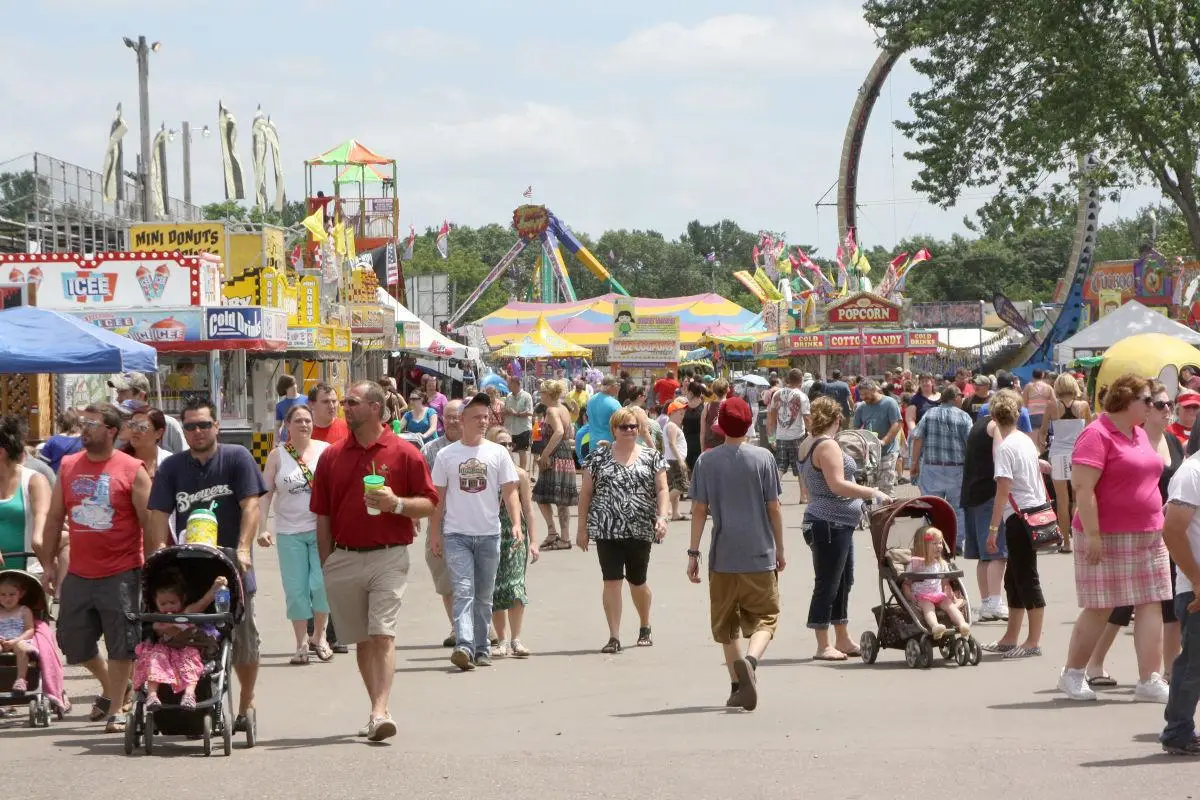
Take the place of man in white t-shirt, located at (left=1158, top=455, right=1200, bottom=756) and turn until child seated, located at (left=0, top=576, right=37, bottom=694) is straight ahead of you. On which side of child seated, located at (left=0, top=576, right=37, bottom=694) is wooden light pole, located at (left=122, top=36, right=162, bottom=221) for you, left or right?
right

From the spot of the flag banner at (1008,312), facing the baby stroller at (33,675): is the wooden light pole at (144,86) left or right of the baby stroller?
right

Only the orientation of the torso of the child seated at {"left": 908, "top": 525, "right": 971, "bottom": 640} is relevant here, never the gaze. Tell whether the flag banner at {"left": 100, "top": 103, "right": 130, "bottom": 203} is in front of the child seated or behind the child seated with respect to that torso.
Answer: behind

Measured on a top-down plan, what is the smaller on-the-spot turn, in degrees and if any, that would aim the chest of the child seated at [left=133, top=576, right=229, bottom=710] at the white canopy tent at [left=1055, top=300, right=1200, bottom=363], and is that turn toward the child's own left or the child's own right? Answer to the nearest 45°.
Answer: approximately 135° to the child's own left

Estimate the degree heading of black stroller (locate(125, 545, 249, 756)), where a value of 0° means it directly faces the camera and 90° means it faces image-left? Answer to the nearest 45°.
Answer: approximately 0°

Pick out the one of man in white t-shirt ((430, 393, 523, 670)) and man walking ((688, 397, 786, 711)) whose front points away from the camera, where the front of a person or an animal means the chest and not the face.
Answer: the man walking

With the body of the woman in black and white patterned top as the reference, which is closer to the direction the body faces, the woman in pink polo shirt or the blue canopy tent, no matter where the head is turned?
the woman in pink polo shirt

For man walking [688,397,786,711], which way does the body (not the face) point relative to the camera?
away from the camera

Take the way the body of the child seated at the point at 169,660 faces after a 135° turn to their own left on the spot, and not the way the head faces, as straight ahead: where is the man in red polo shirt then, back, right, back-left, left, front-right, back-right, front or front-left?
front-right

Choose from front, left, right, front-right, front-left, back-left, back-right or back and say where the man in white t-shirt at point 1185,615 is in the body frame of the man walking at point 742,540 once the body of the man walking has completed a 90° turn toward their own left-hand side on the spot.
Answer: back-left

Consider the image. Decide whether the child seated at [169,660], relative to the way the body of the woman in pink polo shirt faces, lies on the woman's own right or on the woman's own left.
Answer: on the woman's own right

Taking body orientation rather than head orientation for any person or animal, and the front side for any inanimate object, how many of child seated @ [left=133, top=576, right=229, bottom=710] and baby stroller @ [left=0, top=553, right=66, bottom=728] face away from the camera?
0

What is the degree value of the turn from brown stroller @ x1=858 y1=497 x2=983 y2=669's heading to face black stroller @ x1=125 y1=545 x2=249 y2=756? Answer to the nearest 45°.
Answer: approximately 90° to its right
